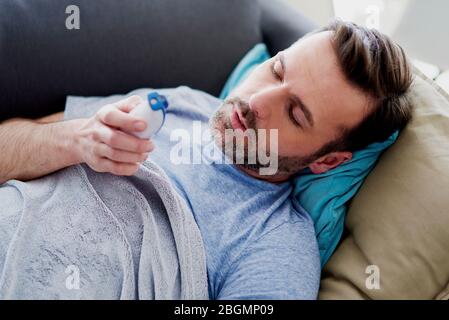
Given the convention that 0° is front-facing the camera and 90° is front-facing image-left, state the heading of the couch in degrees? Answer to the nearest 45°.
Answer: approximately 0°
